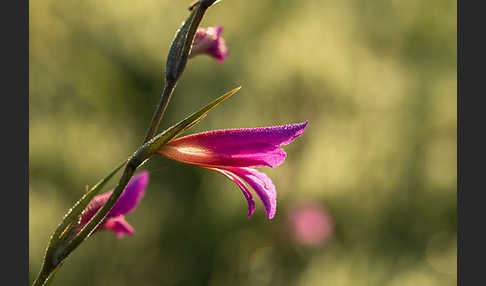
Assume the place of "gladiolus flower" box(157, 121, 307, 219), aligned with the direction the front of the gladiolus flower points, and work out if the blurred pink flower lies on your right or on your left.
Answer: on your left

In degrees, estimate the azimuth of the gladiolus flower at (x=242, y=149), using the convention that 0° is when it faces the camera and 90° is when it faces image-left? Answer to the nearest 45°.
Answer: approximately 270°
